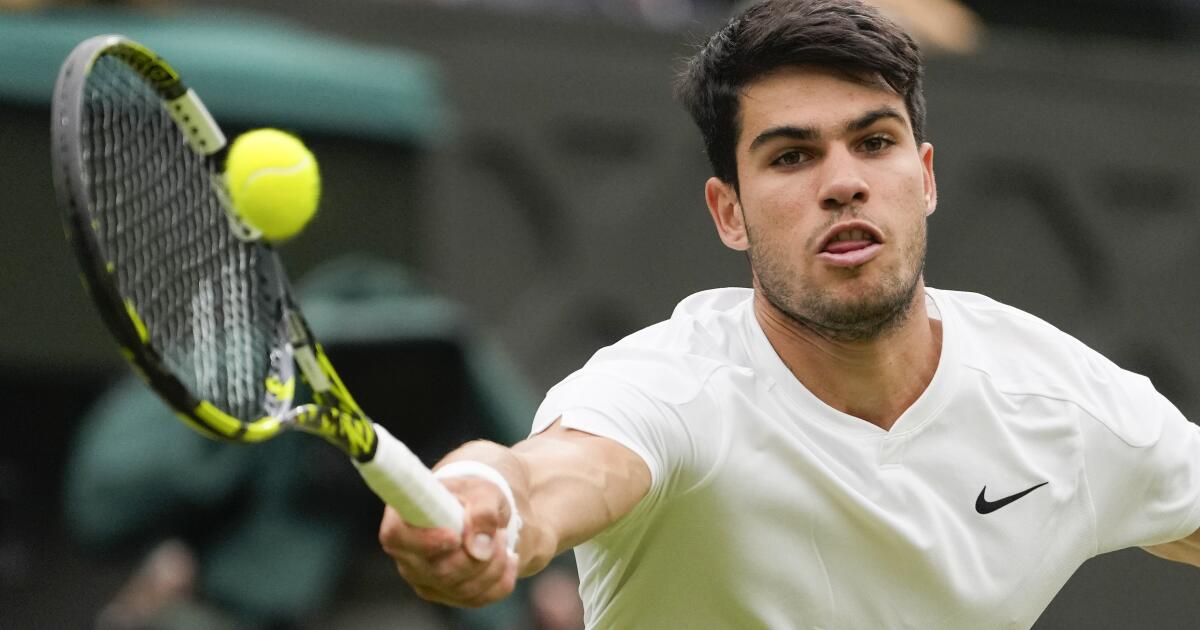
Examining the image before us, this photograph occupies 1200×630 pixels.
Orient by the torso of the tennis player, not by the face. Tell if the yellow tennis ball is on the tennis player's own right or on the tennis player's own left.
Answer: on the tennis player's own right

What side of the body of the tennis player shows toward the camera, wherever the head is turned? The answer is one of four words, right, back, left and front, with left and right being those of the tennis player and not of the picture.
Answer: front
